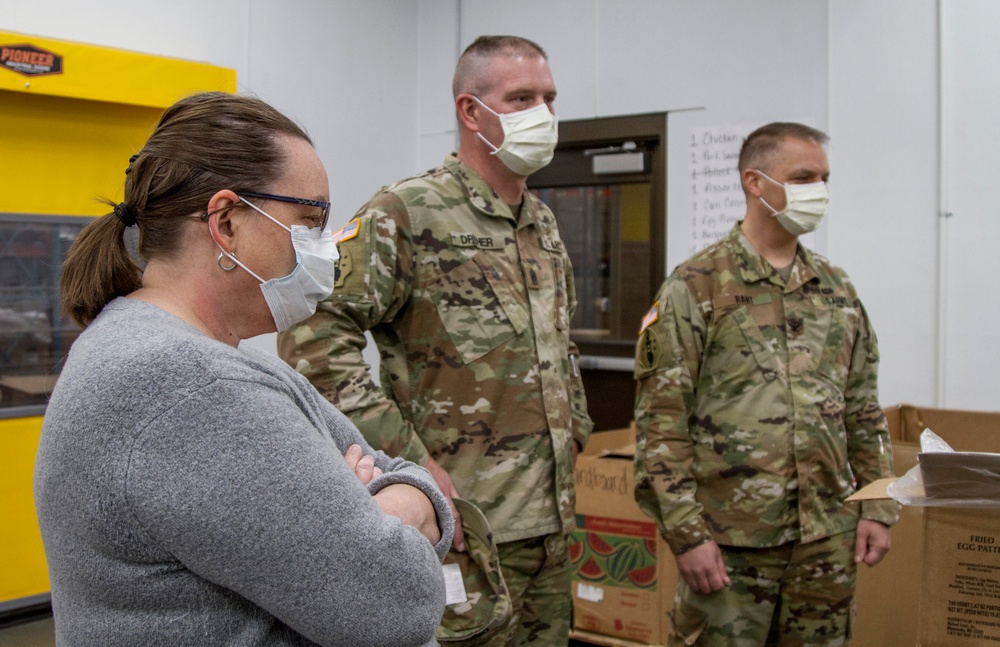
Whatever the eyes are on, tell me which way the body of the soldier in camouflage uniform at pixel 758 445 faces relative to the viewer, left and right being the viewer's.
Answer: facing the viewer and to the right of the viewer

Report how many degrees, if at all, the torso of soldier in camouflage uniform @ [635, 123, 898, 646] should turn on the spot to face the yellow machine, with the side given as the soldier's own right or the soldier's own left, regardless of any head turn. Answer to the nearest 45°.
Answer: approximately 135° to the soldier's own right

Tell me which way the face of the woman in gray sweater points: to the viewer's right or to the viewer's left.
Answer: to the viewer's right

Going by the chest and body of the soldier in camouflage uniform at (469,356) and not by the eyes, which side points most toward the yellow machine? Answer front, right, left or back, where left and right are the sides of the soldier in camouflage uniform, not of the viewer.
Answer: back

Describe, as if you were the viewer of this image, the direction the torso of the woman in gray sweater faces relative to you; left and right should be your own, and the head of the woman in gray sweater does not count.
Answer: facing to the right of the viewer

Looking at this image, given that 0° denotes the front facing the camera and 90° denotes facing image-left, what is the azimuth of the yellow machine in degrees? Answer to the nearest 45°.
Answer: approximately 315°

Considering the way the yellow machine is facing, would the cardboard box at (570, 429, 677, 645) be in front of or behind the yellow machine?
in front

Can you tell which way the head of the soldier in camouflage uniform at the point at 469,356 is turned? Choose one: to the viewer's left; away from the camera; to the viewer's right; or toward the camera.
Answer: to the viewer's right

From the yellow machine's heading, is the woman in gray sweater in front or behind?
in front
